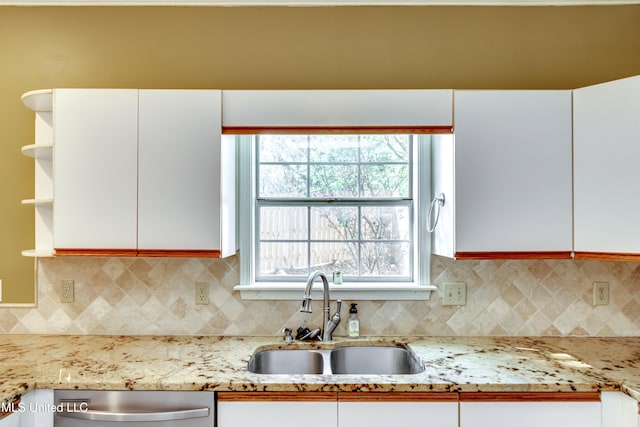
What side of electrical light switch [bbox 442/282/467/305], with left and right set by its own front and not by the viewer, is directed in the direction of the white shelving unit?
right

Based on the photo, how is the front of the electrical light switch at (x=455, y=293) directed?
toward the camera

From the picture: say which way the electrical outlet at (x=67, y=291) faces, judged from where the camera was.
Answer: facing the viewer

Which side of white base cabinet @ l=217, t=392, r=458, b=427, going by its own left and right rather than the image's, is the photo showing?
front

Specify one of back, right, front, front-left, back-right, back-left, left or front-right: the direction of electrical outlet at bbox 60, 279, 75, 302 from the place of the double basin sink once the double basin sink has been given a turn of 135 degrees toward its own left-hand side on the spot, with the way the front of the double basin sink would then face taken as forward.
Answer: back-left

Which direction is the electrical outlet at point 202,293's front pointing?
toward the camera
